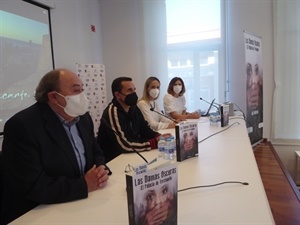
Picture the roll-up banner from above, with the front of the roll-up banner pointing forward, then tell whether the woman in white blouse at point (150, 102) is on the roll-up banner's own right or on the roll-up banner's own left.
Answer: on the roll-up banner's own right

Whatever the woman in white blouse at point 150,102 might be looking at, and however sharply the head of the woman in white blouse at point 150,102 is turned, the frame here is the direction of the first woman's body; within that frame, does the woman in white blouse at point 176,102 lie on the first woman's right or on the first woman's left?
on the first woman's left

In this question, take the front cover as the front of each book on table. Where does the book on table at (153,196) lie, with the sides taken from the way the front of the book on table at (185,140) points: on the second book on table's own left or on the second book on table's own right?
on the second book on table's own right

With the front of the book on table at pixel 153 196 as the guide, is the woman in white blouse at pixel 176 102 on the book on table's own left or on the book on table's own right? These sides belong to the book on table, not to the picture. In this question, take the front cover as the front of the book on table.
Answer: on the book on table's own left

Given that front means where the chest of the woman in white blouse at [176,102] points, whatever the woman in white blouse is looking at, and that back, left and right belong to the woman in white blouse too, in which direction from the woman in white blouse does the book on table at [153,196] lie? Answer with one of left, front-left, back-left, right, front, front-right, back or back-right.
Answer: front-right

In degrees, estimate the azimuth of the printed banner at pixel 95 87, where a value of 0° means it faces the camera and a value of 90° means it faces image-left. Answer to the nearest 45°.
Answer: approximately 0°

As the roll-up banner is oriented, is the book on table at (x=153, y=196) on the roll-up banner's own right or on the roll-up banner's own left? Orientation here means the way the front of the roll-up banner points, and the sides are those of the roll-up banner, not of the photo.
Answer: on the roll-up banner's own right

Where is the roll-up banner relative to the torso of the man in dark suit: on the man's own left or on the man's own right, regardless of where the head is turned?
on the man's own left
